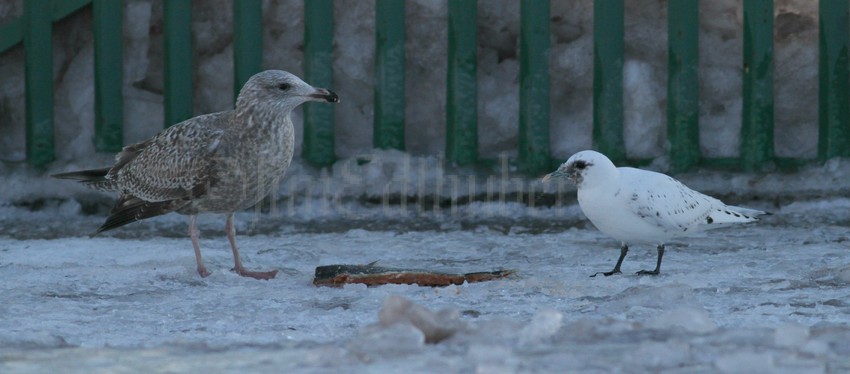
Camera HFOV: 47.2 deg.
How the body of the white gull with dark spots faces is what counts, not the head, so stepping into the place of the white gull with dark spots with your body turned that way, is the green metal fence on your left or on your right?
on your right

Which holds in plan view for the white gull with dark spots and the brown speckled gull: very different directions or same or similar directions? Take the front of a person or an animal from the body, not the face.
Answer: very different directions

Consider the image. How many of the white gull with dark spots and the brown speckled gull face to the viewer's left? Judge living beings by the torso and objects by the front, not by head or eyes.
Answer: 1

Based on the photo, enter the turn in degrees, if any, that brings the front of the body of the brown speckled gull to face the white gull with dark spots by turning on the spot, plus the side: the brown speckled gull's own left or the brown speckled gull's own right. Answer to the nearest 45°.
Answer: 0° — it already faces it

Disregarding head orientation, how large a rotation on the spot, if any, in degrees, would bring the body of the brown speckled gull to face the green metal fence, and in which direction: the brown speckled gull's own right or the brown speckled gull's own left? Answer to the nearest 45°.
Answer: approximately 45° to the brown speckled gull's own left

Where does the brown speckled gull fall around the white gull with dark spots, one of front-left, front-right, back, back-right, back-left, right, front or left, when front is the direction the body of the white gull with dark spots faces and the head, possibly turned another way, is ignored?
front

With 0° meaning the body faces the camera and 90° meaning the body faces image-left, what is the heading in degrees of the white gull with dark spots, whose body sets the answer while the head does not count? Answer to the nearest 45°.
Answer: approximately 90°

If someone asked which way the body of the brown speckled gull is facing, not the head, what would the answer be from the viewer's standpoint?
to the viewer's right

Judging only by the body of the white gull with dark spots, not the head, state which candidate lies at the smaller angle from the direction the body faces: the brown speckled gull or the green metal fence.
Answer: the brown speckled gull
